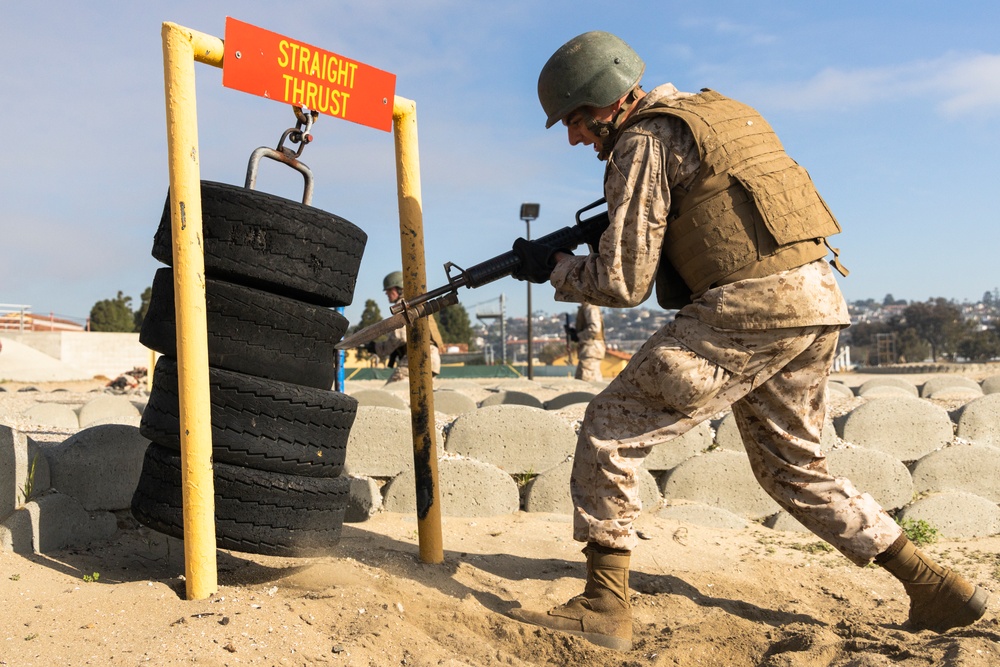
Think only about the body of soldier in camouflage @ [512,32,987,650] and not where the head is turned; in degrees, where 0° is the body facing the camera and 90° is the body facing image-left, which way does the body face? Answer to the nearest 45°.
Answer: approximately 90°

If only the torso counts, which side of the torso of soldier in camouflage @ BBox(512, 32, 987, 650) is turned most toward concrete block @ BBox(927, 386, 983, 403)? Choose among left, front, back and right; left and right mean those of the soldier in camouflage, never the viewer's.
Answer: right

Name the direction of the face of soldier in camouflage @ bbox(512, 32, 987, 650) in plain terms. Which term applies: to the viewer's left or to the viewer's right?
to the viewer's left

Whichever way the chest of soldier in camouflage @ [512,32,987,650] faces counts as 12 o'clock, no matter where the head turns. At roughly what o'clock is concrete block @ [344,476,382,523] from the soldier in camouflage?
The concrete block is roughly at 1 o'clock from the soldier in camouflage.

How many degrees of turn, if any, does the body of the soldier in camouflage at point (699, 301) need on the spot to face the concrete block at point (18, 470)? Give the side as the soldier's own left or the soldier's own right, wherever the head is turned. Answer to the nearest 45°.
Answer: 0° — they already face it

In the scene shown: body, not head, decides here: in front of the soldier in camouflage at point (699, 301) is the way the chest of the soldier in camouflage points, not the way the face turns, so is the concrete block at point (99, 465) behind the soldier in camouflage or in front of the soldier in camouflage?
in front
